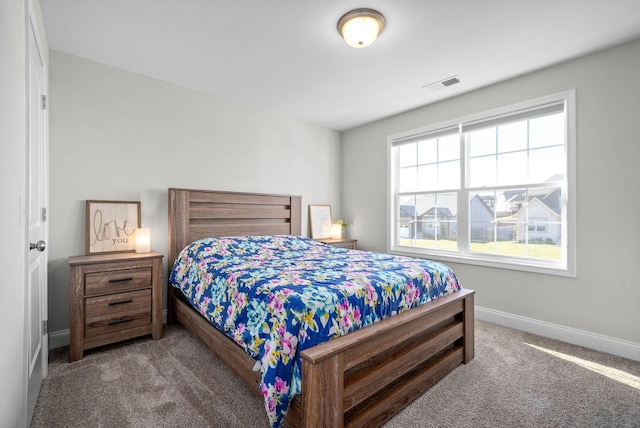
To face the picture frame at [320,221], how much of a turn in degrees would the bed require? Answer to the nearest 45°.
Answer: approximately 135° to its left

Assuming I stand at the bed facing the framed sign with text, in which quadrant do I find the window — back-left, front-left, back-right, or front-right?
back-right

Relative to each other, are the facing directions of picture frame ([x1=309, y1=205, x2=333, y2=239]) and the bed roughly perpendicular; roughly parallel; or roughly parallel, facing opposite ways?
roughly parallel

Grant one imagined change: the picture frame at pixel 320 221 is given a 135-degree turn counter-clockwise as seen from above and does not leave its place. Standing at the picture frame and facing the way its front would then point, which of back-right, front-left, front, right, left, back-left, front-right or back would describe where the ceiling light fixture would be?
back

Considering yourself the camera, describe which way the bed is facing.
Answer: facing the viewer and to the right of the viewer

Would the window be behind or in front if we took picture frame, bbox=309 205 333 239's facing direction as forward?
in front

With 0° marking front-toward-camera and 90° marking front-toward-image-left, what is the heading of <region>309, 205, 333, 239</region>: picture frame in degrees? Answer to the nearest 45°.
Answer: approximately 315°

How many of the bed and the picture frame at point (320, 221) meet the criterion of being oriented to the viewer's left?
0

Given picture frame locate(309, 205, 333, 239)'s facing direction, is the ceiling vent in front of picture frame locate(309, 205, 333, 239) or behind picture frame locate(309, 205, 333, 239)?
in front
